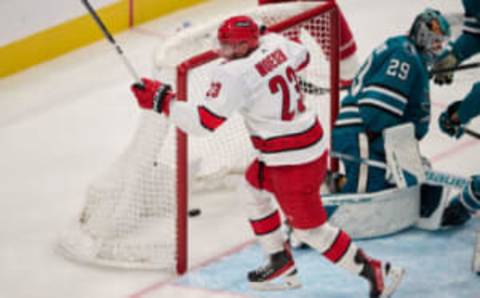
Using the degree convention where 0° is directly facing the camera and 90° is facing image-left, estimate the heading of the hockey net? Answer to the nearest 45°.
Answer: approximately 315°

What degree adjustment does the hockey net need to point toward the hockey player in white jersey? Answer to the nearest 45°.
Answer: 0° — it already faces them

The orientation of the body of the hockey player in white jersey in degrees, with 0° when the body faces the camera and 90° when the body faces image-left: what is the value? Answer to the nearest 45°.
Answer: approximately 135°

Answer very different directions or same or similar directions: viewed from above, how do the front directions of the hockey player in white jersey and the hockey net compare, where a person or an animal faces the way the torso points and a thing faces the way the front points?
very different directions
